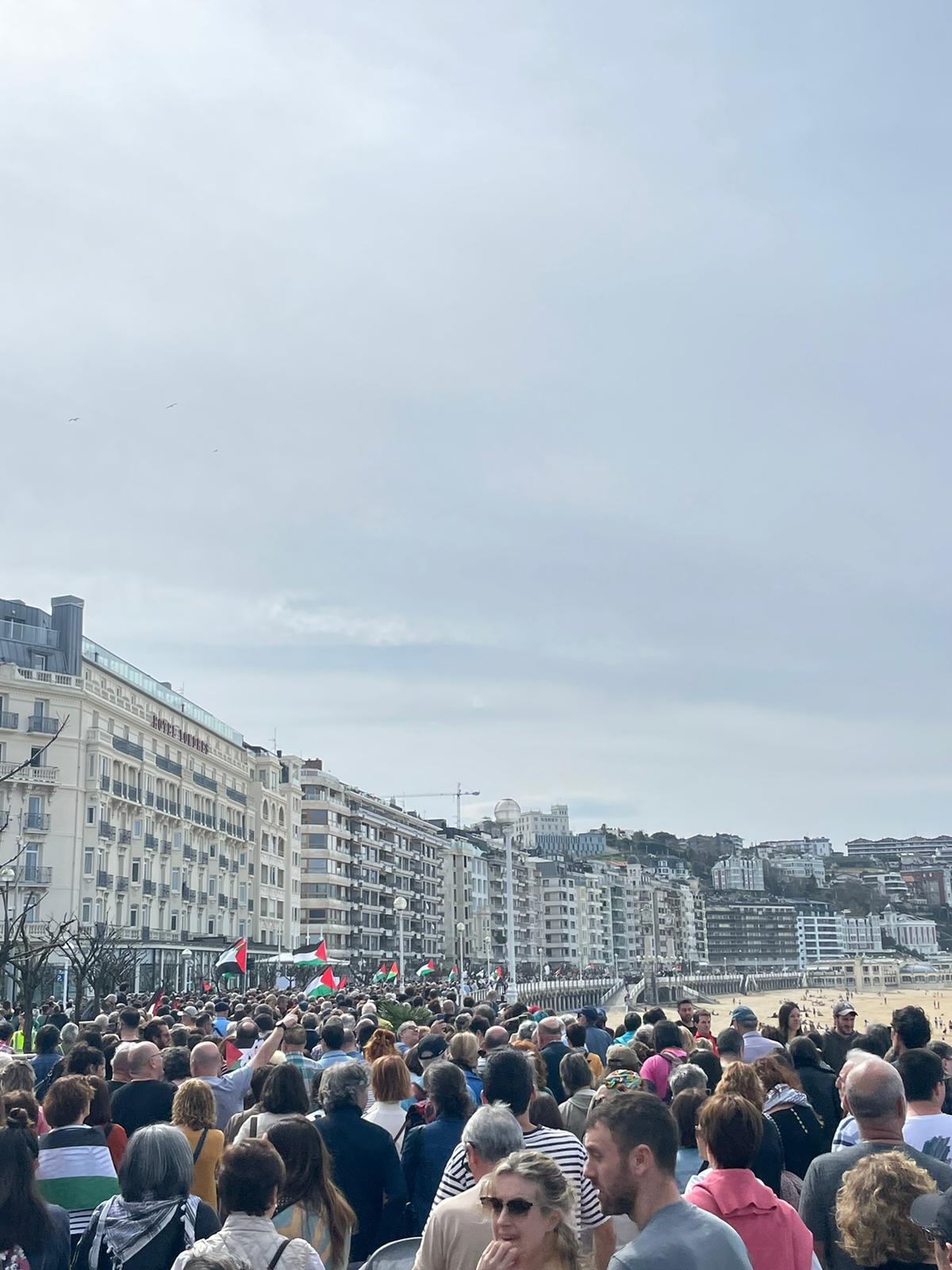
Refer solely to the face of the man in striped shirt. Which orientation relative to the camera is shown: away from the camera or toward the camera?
away from the camera

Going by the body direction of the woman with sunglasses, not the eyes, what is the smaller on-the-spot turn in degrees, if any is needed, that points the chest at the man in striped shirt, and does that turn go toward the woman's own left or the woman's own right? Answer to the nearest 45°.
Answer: approximately 135° to the woman's own right

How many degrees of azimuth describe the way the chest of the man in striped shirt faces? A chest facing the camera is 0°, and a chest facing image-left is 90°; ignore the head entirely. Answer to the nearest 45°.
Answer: approximately 180°

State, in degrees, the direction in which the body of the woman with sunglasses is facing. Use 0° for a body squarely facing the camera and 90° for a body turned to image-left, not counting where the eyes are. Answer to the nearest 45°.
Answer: approximately 45°

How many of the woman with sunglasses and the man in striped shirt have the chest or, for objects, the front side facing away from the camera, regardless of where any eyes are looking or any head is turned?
1

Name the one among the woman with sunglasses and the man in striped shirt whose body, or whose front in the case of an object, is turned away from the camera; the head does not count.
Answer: the man in striped shirt

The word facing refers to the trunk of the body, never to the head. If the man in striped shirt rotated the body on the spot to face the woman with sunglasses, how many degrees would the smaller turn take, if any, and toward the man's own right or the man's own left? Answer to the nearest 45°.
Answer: approximately 180°
